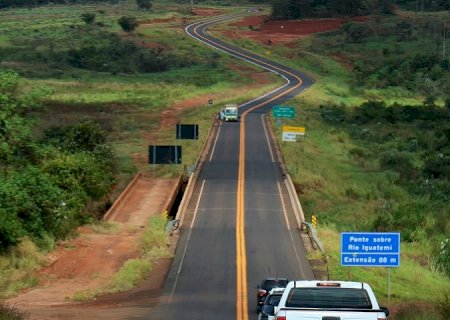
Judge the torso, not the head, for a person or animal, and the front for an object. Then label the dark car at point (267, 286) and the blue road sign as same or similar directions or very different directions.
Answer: very different directions

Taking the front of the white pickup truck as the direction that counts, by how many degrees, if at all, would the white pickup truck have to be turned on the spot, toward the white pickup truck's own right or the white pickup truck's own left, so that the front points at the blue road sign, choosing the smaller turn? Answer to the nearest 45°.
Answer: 0° — it already faces it

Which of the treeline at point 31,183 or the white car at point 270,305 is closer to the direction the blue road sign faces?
the white car

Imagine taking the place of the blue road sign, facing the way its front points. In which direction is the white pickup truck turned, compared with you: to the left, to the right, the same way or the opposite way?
the opposite way

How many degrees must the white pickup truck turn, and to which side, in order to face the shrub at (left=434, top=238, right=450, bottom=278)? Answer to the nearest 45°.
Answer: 0° — it already faces it

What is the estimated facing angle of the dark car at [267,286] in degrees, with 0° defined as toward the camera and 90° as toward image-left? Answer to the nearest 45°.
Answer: approximately 180°

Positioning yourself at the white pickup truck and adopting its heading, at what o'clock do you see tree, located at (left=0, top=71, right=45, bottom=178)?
The tree is roughly at 11 o'clock from the white pickup truck.

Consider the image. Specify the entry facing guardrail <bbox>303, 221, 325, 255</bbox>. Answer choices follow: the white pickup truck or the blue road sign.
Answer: the white pickup truck

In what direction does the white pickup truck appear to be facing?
away from the camera

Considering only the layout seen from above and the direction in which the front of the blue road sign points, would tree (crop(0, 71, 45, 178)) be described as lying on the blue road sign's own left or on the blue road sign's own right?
on the blue road sign's own right

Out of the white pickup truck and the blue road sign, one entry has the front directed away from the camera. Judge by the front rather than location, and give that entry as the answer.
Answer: the white pickup truck

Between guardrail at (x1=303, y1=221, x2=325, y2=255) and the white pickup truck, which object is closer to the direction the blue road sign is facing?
the white pickup truck
